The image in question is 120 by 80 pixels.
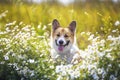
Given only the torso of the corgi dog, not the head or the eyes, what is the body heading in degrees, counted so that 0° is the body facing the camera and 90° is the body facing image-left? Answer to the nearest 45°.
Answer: approximately 0°
